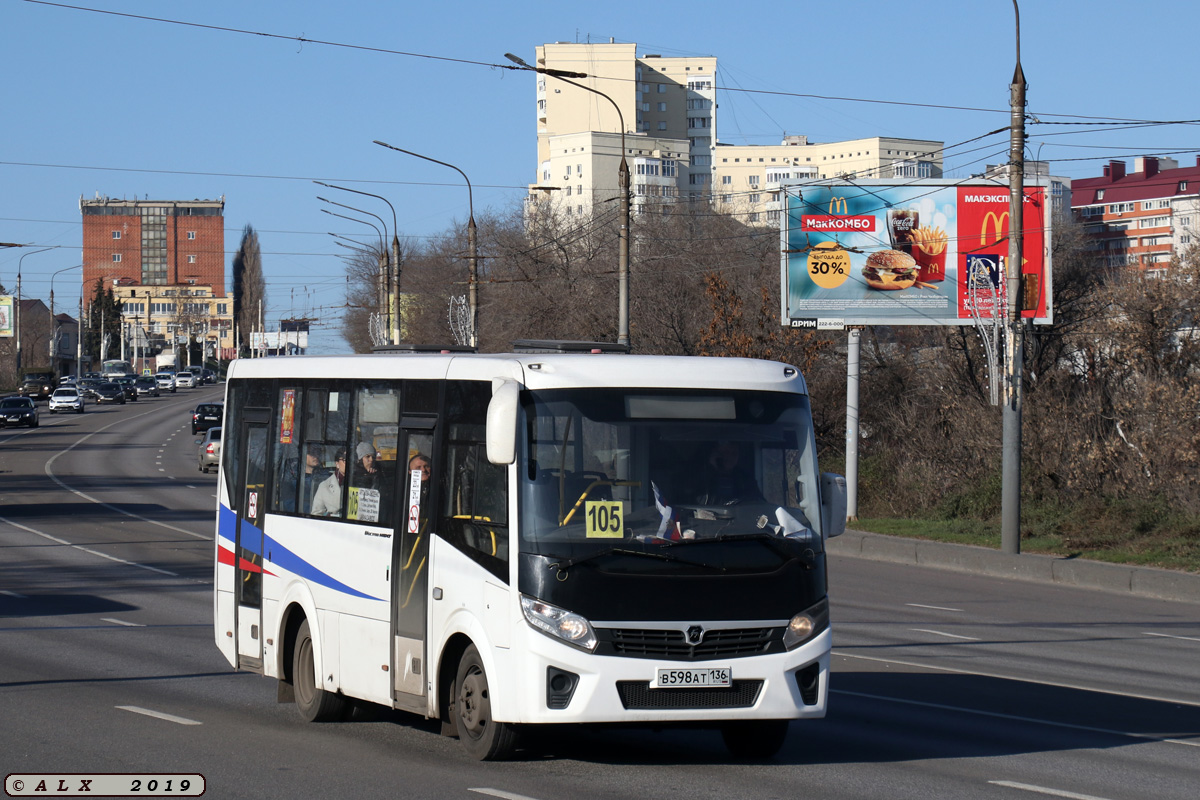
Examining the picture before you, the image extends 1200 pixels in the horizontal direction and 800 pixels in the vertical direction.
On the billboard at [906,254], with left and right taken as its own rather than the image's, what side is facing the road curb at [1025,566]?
front

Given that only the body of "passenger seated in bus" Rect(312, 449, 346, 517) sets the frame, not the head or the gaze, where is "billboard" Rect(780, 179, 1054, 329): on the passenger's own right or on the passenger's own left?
on the passenger's own left

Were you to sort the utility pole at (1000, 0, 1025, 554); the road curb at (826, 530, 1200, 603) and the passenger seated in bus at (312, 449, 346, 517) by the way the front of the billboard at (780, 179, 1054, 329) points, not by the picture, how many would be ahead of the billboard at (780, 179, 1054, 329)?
3

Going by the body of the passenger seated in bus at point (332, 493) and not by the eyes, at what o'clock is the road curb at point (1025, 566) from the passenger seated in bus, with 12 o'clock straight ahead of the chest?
The road curb is roughly at 9 o'clock from the passenger seated in bus.

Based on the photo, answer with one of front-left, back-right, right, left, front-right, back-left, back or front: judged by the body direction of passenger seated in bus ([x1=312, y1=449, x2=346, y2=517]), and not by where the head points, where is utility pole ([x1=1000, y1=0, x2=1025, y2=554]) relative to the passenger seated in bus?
left

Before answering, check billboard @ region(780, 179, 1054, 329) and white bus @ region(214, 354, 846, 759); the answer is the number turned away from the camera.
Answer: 0

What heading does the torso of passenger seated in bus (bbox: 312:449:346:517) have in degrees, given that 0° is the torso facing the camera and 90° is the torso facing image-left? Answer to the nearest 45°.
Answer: approximately 315°

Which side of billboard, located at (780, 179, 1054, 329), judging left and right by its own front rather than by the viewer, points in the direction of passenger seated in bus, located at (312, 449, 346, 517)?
front

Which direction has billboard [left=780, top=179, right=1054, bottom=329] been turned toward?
toward the camera

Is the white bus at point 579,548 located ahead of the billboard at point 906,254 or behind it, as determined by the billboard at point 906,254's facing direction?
ahead

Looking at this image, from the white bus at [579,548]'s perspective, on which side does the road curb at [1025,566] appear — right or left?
on its left
